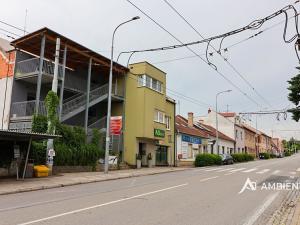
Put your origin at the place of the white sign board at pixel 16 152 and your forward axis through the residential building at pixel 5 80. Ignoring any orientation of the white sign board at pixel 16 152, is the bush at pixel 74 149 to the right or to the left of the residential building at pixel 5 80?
right

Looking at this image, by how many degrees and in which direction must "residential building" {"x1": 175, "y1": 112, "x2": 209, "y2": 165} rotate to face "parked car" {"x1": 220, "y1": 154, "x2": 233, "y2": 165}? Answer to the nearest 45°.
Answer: approximately 90° to its left

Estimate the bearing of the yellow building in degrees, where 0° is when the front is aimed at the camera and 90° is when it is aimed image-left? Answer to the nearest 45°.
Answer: approximately 315°

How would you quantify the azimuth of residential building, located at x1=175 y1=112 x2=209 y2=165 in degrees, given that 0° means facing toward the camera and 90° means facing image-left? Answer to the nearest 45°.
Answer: approximately 315°

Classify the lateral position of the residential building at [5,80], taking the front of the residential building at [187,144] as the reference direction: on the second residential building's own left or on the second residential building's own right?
on the second residential building's own right

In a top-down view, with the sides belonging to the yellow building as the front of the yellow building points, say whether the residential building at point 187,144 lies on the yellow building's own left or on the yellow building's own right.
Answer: on the yellow building's own left

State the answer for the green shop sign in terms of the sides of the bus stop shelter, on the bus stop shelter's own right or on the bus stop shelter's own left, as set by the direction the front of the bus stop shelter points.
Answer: on the bus stop shelter's own left
